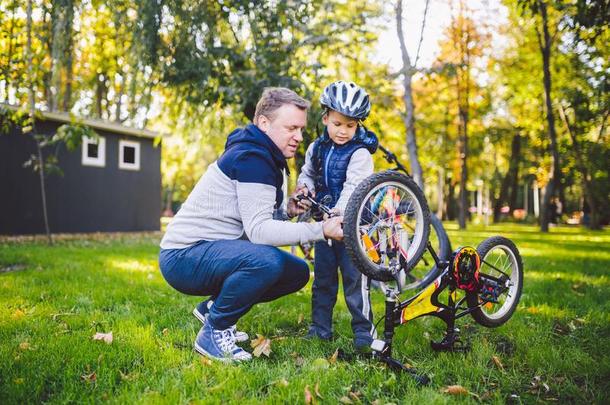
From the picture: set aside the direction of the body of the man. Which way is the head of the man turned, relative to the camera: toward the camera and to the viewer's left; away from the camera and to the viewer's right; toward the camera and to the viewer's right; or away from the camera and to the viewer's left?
toward the camera and to the viewer's right

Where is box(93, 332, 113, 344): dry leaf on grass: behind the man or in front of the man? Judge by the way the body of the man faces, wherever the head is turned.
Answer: behind

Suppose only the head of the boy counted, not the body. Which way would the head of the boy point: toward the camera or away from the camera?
toward the camera

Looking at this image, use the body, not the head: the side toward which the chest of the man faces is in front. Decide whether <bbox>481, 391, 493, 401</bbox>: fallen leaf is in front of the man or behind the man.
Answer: in front

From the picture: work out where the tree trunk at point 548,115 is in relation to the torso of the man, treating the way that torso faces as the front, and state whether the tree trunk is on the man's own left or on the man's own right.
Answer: on the man's own left

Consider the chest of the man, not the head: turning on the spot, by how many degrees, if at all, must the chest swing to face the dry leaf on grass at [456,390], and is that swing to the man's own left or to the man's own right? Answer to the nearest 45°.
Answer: approximately 45° to the man's own right

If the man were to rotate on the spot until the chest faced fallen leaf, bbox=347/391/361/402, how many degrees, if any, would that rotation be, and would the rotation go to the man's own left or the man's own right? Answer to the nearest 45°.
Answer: approximately 45° to the man's own right

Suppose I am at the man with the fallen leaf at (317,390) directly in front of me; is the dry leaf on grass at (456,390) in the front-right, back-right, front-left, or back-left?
front-left

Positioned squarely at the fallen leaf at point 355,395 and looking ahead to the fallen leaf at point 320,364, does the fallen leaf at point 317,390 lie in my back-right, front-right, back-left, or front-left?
front-left

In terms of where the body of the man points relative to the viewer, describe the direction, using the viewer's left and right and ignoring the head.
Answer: facing to the right of the viewer

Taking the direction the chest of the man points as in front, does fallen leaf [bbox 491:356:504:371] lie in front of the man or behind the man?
in front
